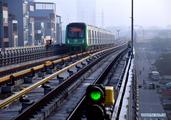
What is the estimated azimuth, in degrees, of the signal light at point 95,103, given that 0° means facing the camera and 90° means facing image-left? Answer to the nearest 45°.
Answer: approximately 0°

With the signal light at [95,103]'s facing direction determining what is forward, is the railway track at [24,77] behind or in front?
behind
